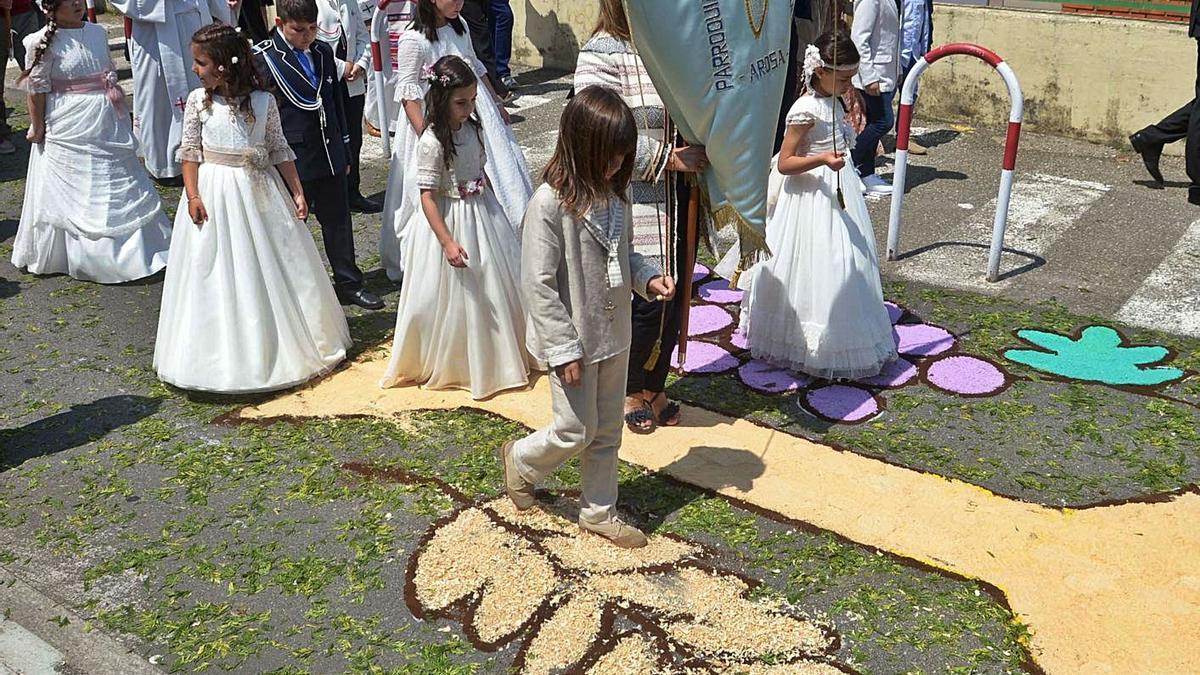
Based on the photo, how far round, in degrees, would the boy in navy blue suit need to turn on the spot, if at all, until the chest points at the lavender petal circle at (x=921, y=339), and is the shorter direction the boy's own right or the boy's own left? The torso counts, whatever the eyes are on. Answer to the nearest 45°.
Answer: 0° — they already face it

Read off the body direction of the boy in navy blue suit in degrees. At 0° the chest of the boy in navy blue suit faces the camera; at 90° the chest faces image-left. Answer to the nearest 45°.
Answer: approximately 315°

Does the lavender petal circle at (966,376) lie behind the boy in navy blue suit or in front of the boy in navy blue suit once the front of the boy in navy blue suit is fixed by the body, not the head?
in front

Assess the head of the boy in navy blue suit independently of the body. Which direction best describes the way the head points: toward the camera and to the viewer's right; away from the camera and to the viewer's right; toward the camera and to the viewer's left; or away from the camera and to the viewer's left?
toward the camera and to the viewer's right

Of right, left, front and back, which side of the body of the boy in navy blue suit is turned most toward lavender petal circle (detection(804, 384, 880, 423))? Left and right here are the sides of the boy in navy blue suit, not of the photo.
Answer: front

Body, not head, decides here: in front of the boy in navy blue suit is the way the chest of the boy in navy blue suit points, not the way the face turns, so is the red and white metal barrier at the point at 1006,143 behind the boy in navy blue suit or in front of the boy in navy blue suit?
in front

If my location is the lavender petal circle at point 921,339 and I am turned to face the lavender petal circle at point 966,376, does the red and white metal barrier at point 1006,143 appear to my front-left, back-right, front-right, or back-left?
back-left
